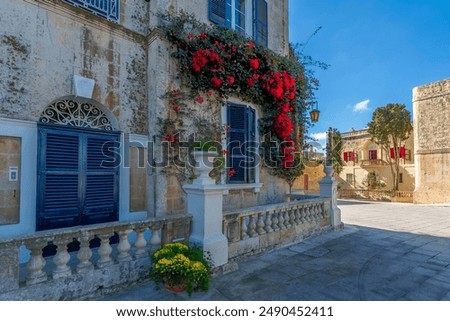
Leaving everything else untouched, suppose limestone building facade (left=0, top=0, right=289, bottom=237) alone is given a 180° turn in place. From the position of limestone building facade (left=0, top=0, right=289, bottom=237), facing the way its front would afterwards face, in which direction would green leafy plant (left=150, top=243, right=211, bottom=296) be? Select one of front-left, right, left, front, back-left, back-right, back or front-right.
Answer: back

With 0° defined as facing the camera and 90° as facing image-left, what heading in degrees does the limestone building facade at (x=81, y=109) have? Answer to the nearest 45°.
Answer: approximately 315°

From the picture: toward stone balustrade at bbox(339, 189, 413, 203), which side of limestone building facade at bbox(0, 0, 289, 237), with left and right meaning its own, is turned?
left

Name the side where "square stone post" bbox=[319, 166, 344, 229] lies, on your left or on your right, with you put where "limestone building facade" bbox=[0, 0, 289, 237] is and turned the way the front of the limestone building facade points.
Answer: on your left

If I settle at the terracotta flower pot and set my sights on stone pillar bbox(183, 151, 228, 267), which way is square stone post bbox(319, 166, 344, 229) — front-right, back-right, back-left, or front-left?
front-right
